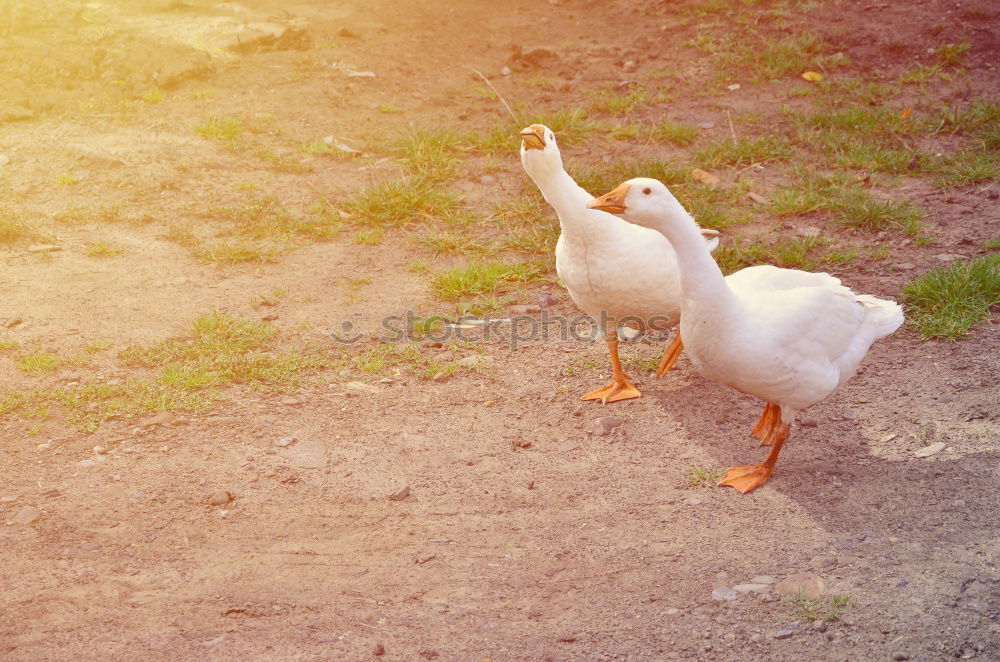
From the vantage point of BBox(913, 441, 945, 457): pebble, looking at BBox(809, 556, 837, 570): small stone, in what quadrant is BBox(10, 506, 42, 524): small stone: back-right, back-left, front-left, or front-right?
front-right

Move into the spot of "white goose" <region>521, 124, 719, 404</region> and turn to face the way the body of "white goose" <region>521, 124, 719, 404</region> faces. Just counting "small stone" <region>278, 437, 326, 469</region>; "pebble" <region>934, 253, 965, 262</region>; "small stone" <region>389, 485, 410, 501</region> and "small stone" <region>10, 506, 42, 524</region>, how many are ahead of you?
3

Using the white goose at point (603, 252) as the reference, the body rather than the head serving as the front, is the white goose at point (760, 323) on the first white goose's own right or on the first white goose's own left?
on the first white goose's own left

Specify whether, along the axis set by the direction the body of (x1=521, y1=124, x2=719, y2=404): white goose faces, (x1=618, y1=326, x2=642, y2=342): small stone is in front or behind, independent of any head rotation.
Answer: behind

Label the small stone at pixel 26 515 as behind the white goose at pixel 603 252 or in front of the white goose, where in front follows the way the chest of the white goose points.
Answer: in front

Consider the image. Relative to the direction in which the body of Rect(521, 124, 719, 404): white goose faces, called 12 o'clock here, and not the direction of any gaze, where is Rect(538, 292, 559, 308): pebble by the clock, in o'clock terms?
The pebble is roughly at 4 o'clock from the white goose.

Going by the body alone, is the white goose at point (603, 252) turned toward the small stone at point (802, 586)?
no

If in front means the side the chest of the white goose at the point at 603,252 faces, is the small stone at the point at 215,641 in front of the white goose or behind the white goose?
in front

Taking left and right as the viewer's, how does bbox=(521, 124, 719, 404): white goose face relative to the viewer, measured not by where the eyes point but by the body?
facing the viewer and to the left of the viewer

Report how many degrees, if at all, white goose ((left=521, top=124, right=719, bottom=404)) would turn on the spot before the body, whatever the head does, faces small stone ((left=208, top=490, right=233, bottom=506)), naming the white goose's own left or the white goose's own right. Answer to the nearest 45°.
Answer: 0° — it already faces it

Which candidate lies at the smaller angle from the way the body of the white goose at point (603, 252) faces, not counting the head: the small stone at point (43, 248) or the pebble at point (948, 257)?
the small stone

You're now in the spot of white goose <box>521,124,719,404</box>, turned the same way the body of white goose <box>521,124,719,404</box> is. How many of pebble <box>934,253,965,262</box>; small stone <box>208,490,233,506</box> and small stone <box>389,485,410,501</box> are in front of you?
2

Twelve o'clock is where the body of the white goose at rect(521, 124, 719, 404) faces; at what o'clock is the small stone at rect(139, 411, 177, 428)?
The small stone is roughly at 1 o'clock from the white goose.

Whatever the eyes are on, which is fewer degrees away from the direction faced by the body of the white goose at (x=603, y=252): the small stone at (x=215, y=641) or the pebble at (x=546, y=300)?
the small stone

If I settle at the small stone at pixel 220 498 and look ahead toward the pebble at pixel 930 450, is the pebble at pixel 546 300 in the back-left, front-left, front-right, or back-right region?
front-left

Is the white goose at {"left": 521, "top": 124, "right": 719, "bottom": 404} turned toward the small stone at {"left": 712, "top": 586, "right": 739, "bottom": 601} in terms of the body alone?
no

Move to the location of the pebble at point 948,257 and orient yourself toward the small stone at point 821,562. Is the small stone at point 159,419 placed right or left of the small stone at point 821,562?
right
